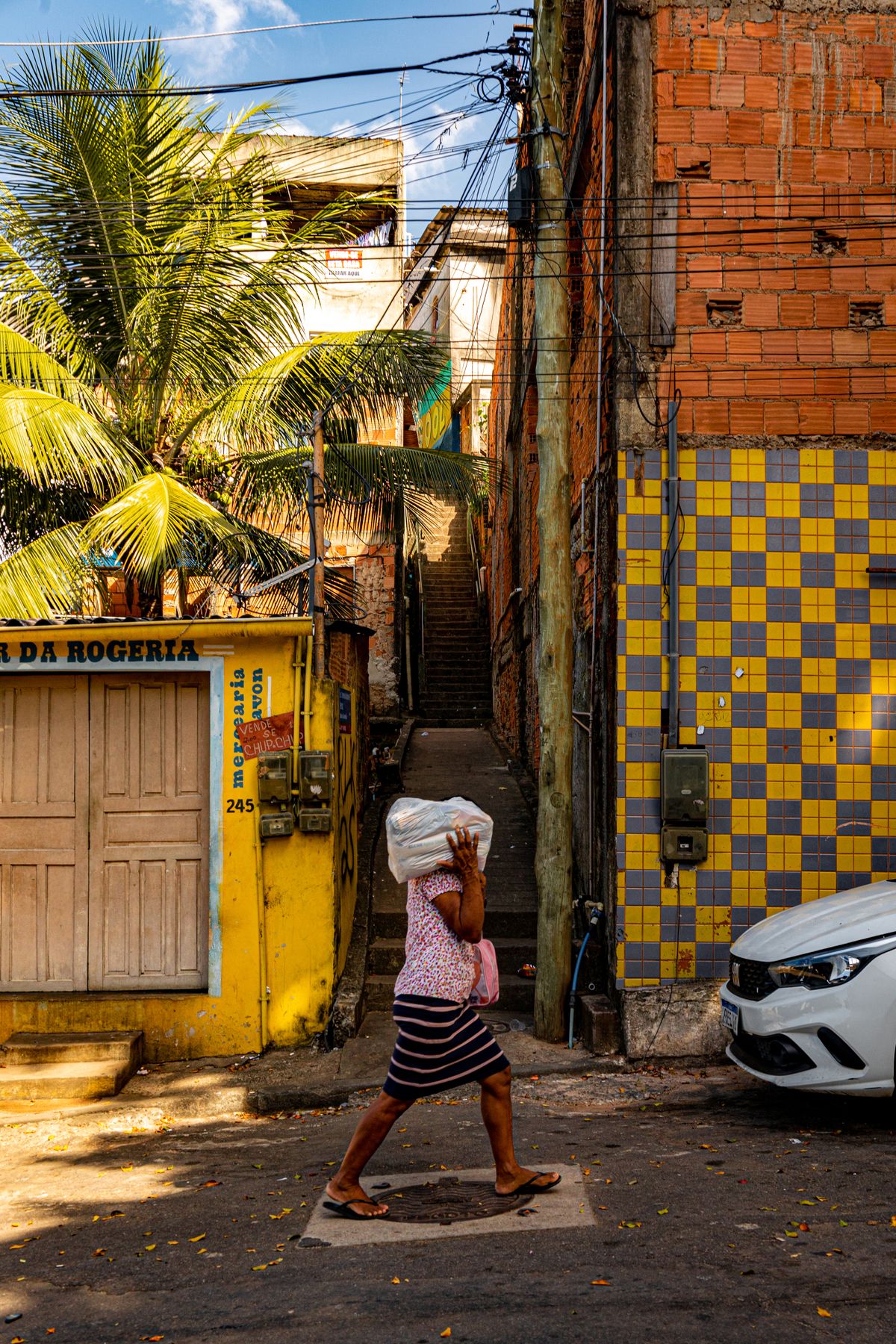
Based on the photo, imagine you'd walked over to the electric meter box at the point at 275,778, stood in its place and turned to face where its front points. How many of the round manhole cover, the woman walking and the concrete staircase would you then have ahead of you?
2

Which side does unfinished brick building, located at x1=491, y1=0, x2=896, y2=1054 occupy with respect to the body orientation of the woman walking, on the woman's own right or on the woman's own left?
on the woman's own left

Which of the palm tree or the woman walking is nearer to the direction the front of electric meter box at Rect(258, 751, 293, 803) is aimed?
the woman walking

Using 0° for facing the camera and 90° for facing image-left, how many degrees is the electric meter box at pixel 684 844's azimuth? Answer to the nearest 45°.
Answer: approximately 0°
